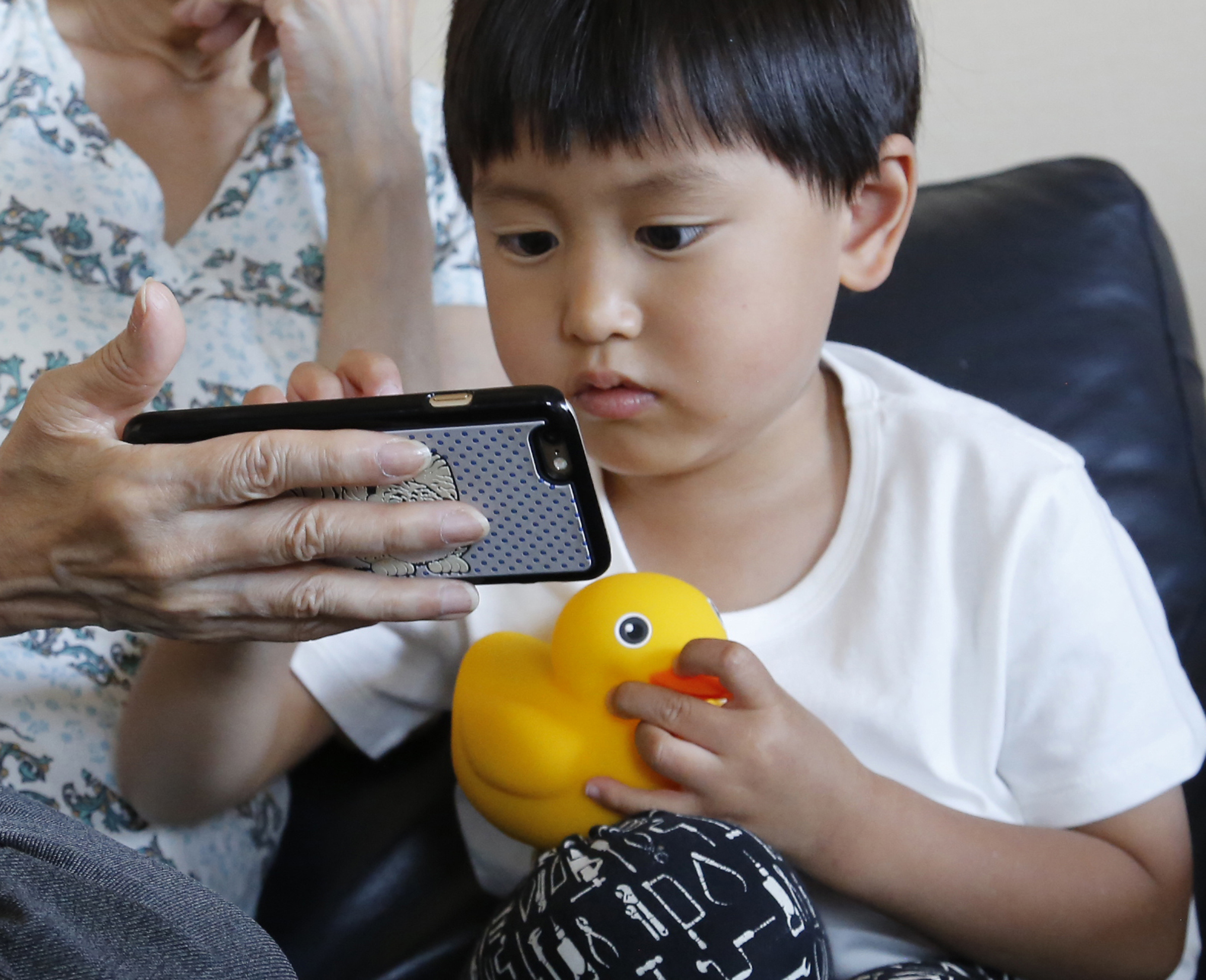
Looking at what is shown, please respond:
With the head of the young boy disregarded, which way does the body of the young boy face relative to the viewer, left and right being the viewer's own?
facing the viewer and to the left of the viewer

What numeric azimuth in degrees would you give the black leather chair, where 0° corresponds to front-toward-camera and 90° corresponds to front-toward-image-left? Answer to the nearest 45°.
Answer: approximately 45°

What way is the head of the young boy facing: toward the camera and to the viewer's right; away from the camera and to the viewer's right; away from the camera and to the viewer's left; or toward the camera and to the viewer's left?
toward the camera and to the viewer's left
